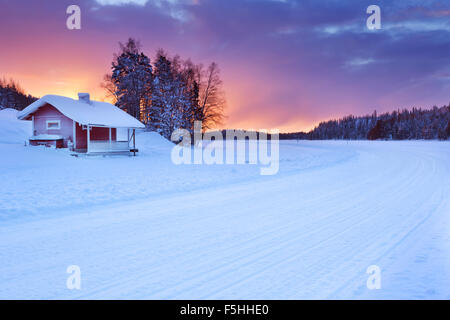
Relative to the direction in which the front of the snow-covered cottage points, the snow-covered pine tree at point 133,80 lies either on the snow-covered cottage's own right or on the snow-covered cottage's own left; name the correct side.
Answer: on the snow-covered cottage's own left

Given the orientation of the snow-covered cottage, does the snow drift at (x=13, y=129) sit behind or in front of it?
behind

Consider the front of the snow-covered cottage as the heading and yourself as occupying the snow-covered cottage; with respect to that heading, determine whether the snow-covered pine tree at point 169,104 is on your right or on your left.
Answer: on your left

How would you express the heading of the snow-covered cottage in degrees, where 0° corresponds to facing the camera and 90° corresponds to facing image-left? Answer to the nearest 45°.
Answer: approximately 315°
